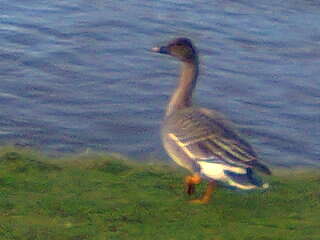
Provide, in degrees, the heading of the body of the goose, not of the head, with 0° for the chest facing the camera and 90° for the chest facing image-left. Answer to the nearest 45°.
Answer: approximately 90°
